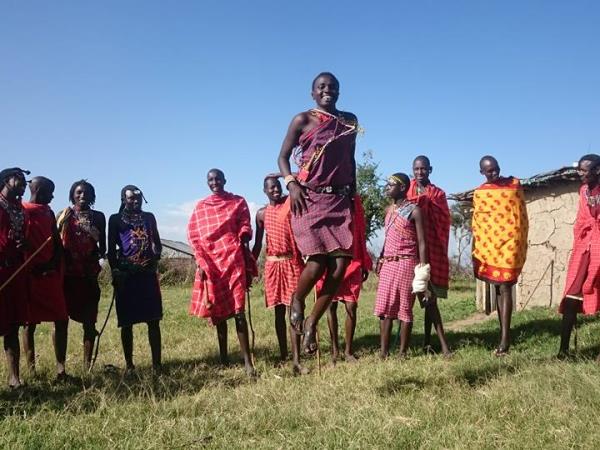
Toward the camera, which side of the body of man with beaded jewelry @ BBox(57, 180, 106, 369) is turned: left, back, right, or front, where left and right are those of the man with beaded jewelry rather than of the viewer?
front

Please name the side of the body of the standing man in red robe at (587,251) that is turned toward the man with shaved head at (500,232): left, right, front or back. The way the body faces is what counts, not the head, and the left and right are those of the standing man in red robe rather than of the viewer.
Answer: right

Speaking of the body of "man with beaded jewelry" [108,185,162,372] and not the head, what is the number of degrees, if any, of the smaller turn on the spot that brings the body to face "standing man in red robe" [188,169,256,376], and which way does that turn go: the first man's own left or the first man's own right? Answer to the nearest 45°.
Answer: approximately 90° to the first man's own left

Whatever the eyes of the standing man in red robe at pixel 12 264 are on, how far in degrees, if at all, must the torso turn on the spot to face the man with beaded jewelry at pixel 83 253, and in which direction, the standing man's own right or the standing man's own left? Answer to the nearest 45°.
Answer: approximately 90° to the standing man's own left

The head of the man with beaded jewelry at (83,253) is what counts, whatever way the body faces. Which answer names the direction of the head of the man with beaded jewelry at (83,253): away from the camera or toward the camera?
toward the camera

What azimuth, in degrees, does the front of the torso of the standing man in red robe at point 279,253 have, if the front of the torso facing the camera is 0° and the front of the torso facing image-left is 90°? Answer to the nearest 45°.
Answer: approximately 0°

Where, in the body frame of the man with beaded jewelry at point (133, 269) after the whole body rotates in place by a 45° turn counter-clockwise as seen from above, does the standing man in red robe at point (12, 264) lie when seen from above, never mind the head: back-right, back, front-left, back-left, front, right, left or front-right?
right

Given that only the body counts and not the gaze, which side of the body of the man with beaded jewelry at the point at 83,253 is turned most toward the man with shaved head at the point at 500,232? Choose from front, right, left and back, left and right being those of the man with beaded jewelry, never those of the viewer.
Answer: left

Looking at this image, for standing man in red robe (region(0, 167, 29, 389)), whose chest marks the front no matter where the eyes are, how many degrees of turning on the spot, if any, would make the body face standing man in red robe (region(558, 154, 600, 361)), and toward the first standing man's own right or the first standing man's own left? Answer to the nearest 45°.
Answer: approximately 45° to the first standing man's own left

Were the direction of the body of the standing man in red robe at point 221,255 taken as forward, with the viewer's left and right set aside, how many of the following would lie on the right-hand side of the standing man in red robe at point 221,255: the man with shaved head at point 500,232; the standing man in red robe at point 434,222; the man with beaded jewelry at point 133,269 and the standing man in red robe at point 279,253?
1

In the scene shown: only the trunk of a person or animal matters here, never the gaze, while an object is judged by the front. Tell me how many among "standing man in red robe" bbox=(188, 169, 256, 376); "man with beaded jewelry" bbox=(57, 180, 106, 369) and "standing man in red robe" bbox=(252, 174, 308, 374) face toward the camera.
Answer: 3

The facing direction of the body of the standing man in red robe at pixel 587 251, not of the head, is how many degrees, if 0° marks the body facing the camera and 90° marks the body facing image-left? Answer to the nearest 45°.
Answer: approximately 45°

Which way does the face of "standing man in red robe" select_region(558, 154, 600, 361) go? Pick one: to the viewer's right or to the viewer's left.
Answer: to the viewer's left

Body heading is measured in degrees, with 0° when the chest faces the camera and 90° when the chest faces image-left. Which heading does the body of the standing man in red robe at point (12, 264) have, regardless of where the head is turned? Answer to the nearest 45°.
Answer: approximately 315°

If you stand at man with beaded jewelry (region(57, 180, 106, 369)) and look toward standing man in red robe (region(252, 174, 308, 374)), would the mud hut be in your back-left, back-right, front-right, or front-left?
front-left

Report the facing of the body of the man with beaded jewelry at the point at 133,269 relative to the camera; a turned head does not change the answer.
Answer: toward the camera
